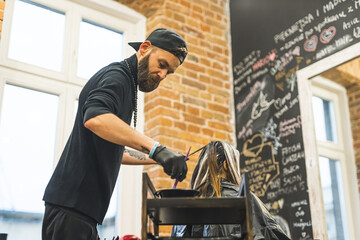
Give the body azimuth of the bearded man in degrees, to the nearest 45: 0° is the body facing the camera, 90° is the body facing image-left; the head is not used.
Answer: approximately 270°
